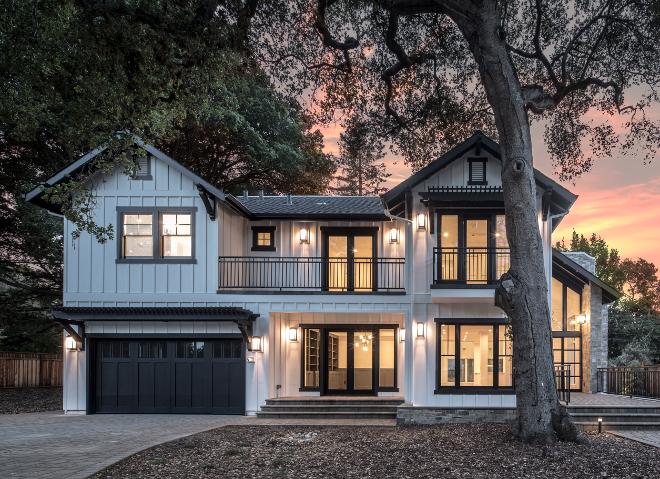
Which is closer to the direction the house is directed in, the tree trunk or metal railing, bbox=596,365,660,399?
the tree trunk

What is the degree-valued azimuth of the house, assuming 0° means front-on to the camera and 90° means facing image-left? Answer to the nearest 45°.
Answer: approximately 0°

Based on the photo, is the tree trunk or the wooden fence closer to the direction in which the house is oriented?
the tree trunk

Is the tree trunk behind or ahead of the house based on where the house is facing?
ahead
